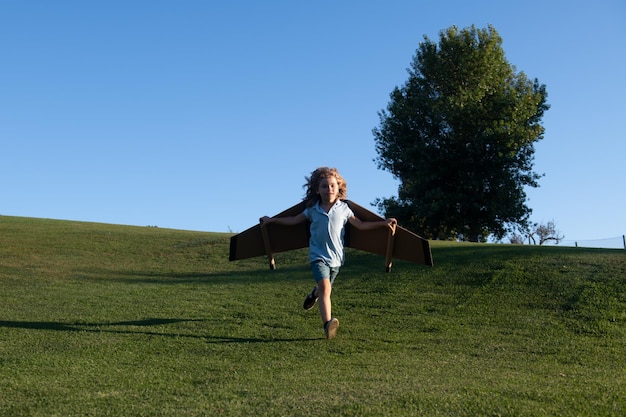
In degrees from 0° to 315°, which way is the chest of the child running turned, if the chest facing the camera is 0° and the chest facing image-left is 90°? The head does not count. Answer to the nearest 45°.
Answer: approximately 0°

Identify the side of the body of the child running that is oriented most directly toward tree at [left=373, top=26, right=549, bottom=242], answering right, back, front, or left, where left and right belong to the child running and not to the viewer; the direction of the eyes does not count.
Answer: back
